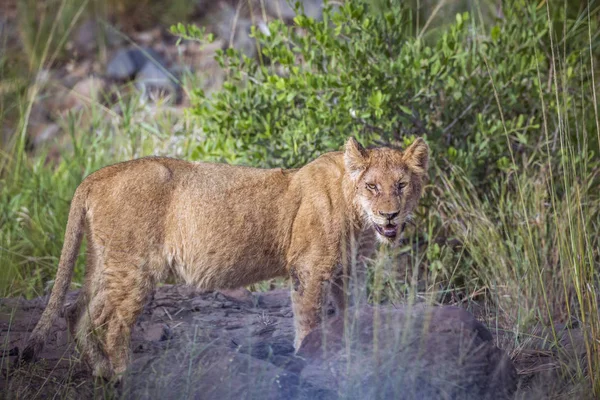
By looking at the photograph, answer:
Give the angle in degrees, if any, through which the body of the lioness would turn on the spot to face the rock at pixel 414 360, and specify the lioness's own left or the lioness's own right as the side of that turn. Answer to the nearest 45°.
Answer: approximately 45° to the lioness's own right

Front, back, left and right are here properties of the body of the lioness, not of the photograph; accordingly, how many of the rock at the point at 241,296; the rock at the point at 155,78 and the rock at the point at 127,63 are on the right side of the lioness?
0

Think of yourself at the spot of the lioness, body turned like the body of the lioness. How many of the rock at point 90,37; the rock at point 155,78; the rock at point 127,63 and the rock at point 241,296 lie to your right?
0

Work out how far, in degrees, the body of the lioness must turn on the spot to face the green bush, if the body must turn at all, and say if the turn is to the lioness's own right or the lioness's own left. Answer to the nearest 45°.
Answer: approximately 45° to the lioness's own left

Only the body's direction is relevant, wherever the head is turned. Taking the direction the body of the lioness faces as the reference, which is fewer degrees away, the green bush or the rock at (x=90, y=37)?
the green bush

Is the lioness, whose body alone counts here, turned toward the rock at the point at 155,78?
no

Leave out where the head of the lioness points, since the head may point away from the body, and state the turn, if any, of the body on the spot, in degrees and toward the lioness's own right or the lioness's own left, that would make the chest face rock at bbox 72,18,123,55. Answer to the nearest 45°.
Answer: approximately 90° to the lioness's own left

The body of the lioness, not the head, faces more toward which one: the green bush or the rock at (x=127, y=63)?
the green bush

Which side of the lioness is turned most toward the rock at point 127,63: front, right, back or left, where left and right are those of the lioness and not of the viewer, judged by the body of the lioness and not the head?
left

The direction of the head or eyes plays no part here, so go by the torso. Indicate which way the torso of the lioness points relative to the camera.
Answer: to the viewer's right
